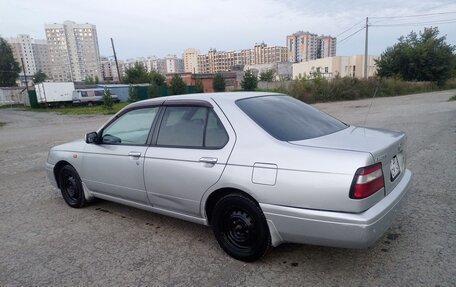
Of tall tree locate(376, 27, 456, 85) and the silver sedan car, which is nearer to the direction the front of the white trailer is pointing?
the tall tree

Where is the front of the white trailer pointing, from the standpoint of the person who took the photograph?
facing away from the viewer and to the right of the viewer

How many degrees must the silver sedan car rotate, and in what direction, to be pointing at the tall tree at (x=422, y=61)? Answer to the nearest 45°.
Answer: approximately 90° to its right

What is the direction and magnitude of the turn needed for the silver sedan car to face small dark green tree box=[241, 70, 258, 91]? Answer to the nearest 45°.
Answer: approximately 45° to its right

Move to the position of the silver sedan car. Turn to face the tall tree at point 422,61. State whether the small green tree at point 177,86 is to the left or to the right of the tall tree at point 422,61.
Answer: left

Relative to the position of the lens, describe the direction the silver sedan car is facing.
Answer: facing away from the viewer and to the left of the viewer

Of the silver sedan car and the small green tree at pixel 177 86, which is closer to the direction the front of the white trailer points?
the small green tree

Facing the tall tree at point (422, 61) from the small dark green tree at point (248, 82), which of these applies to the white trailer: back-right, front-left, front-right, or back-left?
back-right
